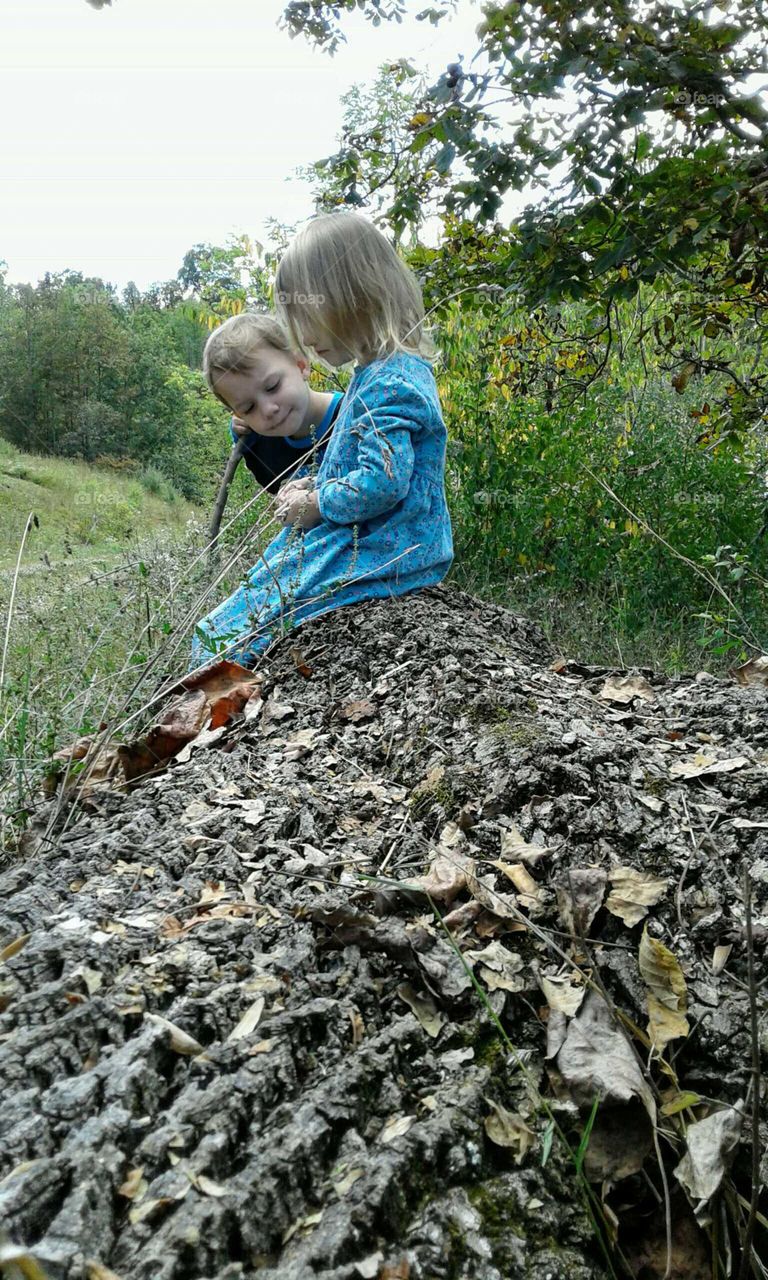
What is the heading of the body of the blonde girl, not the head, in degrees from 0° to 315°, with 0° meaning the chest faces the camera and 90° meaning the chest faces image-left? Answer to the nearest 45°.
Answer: approximately 90°

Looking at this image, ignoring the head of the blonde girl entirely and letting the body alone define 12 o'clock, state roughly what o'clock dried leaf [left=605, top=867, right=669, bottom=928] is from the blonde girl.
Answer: The dried leaf is roughly at 9 o'clock from the blonde girl.

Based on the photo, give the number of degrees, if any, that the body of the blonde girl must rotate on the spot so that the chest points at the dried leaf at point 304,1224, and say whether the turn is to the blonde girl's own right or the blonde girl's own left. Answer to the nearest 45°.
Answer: approximately 90° to the blonde girl's own left

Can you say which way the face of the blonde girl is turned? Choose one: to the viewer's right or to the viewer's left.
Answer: to the viewer's left

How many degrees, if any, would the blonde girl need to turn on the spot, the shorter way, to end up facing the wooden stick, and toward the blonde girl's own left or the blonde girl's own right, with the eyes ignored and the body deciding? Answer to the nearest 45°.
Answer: approximately 45° to the blonde girl's own right

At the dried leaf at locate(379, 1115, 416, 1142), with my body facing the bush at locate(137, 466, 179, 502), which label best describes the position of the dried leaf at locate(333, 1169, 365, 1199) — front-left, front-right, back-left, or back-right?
back-left

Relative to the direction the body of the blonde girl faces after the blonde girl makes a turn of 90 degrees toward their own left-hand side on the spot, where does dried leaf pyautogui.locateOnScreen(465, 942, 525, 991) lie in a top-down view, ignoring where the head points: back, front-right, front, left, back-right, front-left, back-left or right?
front

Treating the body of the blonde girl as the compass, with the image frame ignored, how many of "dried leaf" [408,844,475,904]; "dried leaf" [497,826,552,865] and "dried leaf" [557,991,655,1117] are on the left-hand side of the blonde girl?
3

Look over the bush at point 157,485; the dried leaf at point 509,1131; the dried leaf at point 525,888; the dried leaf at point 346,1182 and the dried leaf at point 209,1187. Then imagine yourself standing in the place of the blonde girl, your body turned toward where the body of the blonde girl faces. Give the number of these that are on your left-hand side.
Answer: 4

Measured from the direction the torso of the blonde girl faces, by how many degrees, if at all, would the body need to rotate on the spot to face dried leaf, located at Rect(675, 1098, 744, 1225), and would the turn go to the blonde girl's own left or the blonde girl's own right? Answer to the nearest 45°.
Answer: approximately 90° to the blonde girl's own left

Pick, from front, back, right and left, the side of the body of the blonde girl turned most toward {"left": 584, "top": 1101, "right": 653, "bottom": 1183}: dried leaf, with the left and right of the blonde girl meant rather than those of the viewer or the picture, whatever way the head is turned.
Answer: left

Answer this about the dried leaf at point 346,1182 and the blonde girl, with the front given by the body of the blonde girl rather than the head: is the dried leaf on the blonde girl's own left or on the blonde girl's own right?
on the blonde girl's own left
